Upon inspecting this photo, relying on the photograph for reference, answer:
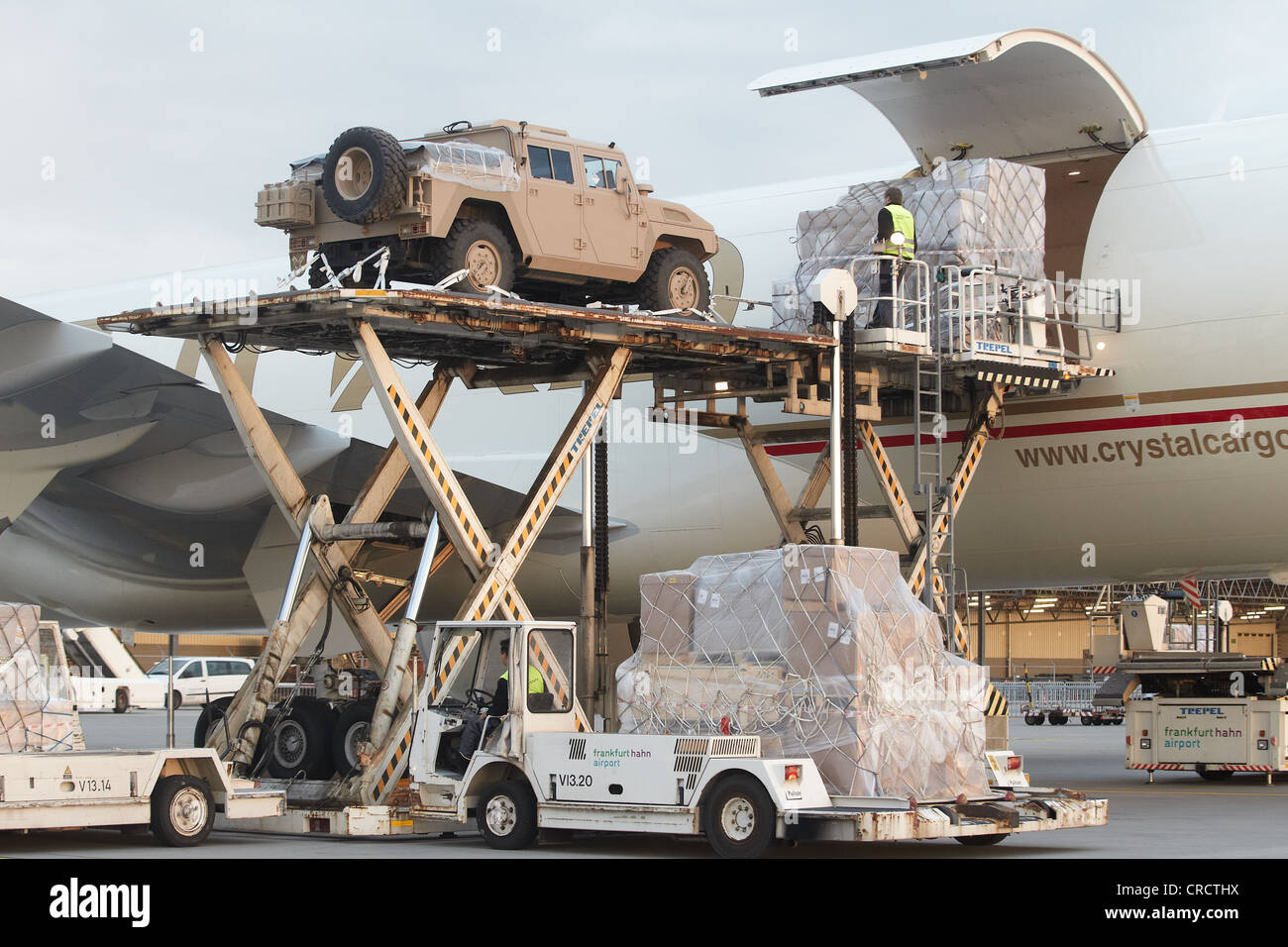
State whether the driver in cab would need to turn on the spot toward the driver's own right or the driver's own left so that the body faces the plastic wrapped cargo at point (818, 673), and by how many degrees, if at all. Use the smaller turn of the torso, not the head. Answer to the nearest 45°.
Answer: approximately 180°

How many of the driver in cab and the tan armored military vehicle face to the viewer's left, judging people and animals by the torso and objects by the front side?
1

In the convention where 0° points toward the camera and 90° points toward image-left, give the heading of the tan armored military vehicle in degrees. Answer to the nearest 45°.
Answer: approximately 225°

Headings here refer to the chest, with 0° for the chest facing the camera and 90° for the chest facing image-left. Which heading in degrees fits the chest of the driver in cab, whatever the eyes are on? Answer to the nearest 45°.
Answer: approximately 90°
